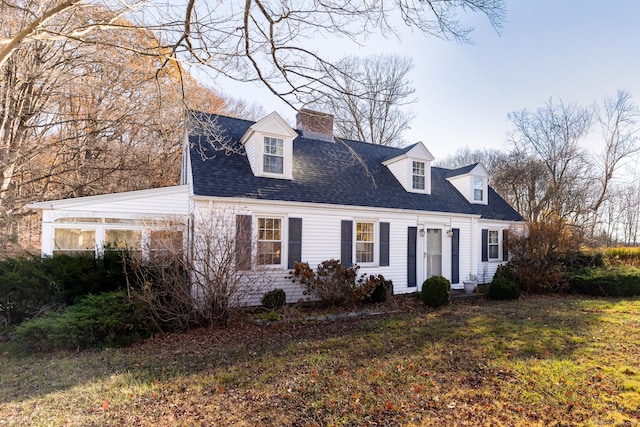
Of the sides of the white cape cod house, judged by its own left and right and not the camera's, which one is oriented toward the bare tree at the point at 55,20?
right

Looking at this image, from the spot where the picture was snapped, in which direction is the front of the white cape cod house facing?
facing the viewer and to the right of the viewer

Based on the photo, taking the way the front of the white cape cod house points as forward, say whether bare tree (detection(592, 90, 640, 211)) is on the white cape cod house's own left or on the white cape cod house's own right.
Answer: on the white cape cod house's own left

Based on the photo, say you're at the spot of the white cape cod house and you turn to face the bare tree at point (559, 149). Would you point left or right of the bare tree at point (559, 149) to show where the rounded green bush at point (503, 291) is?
right

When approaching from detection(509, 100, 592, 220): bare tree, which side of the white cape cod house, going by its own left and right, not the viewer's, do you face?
left

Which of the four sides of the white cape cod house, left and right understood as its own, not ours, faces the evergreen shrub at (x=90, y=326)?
right

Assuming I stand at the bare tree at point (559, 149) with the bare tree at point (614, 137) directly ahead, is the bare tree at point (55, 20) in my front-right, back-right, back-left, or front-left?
back-right

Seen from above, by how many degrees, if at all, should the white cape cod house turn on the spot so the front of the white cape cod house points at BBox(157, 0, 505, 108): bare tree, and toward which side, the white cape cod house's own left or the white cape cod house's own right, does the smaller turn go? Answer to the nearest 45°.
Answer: approximately 45° to the white cape cod house's own right

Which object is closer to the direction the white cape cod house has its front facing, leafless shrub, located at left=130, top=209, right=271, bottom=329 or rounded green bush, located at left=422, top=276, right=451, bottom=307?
the rounded green bush
